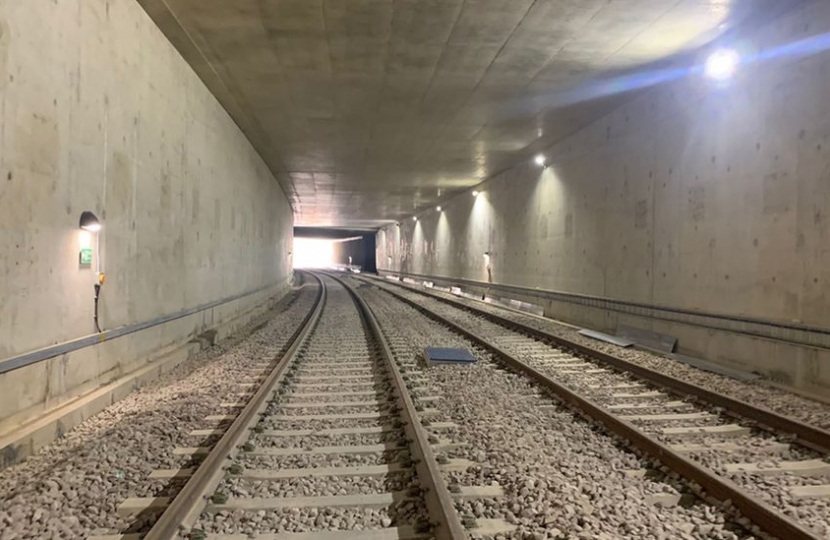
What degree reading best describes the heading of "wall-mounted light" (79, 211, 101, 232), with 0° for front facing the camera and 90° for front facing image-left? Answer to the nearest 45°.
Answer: approximately 315°

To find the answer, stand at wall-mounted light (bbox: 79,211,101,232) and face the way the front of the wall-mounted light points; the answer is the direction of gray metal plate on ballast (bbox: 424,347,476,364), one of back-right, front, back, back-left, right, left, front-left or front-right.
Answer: front-left
